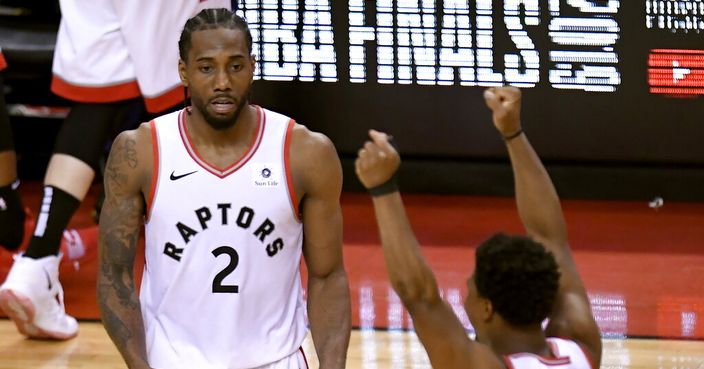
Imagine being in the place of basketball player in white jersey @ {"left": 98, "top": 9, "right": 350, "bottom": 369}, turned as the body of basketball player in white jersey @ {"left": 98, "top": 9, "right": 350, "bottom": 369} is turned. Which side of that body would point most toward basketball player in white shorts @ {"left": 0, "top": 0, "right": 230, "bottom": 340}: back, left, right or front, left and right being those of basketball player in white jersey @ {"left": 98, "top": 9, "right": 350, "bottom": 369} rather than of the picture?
back

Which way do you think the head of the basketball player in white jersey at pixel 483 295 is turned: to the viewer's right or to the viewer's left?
to the viewer's left

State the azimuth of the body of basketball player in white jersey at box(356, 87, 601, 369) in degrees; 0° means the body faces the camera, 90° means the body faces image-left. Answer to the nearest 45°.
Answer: approximately 135°

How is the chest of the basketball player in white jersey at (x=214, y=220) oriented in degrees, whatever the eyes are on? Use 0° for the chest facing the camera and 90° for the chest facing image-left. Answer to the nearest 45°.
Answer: approximately 0°

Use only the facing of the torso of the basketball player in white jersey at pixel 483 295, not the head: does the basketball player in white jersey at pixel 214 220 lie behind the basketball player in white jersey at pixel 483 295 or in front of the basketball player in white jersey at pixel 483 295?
in front

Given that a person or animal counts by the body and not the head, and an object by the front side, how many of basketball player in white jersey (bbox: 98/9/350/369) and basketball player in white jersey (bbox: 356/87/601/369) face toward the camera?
1

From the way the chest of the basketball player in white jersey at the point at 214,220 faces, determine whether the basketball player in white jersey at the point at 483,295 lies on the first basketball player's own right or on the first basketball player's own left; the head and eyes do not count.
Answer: on the first basketball player's own left

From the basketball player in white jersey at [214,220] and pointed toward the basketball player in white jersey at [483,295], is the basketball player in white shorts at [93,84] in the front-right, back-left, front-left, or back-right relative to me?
back-left
